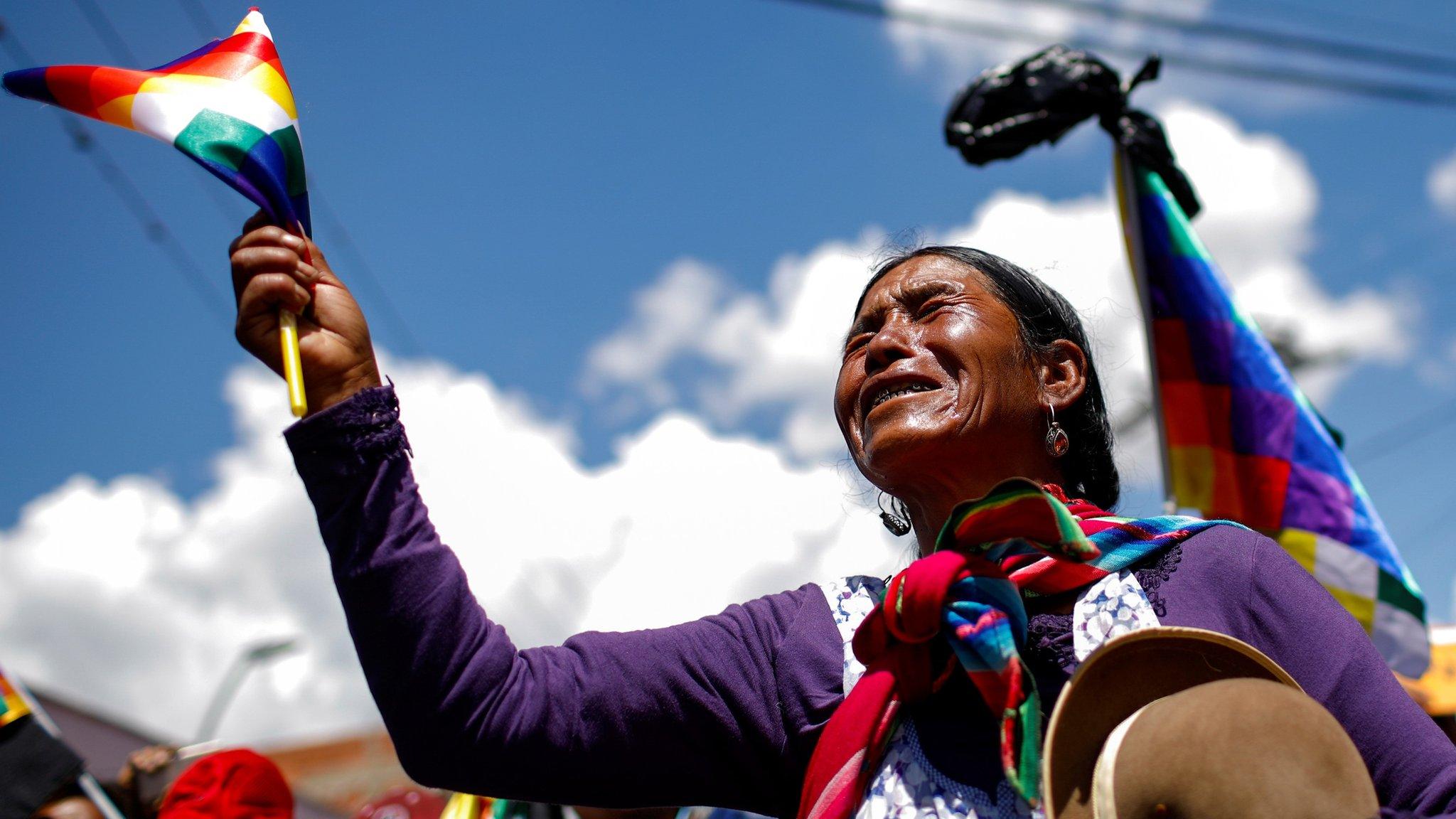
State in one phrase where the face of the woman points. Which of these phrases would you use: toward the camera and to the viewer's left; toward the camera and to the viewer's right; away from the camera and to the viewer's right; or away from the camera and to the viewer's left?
toward the camera and to the viewer's left

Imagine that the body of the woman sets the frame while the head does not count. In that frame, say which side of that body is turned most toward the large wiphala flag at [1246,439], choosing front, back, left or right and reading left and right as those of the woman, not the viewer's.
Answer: back
